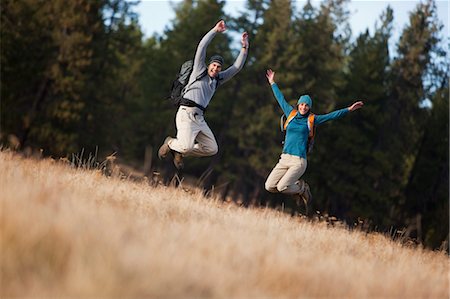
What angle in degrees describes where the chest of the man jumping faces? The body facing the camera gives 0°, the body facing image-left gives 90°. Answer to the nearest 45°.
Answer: approximately 315°
